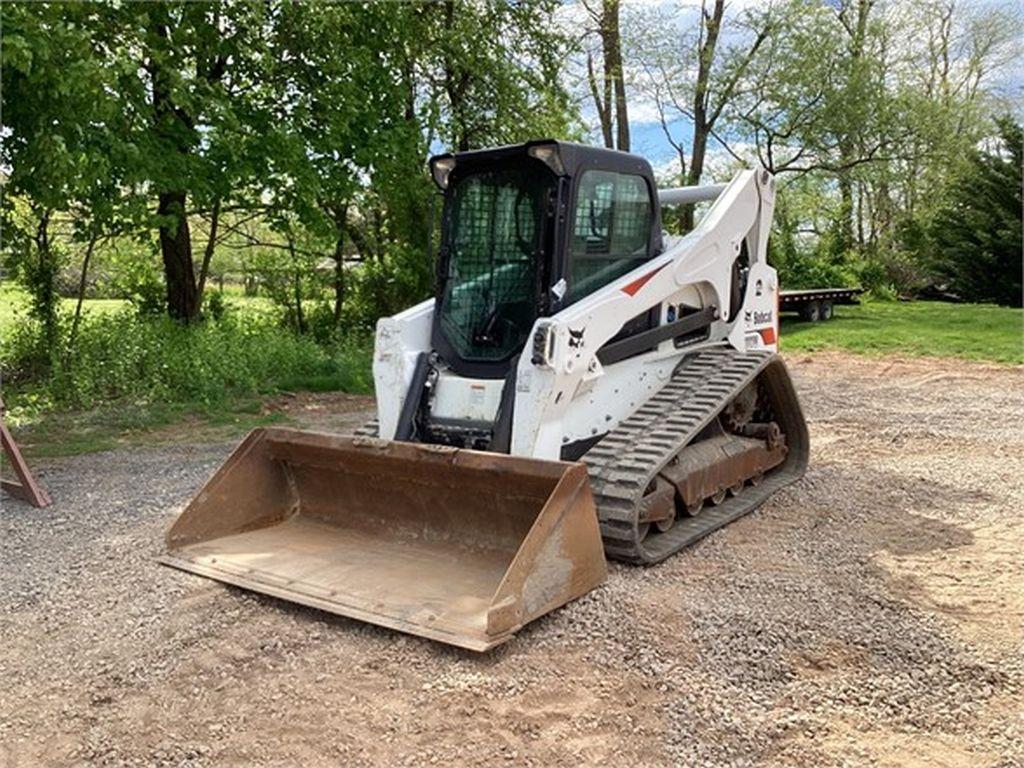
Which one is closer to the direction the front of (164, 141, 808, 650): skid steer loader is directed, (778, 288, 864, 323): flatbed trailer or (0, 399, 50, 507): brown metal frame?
the brown metal frame

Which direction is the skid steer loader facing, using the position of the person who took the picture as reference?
facing the viewer and to the left of the viewer

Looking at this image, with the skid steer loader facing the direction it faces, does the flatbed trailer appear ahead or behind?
behind

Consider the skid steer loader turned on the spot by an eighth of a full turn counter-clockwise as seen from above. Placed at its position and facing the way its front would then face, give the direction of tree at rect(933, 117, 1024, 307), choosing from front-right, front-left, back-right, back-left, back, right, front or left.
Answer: back-left

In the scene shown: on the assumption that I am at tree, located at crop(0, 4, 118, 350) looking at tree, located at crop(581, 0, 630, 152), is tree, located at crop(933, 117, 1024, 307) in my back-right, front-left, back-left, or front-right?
front-right

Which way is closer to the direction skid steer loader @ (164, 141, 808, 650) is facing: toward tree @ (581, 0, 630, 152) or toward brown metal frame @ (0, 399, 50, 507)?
the brown metal frame

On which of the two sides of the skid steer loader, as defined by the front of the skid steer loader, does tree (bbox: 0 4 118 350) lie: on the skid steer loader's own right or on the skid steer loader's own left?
on the skid steer loader's own right

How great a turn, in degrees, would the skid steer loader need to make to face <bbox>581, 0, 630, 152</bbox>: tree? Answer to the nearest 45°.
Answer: approximately 135° to its right

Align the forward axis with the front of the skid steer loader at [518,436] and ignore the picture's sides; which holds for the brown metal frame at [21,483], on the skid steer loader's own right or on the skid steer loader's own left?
on the skid steer loader's own right
